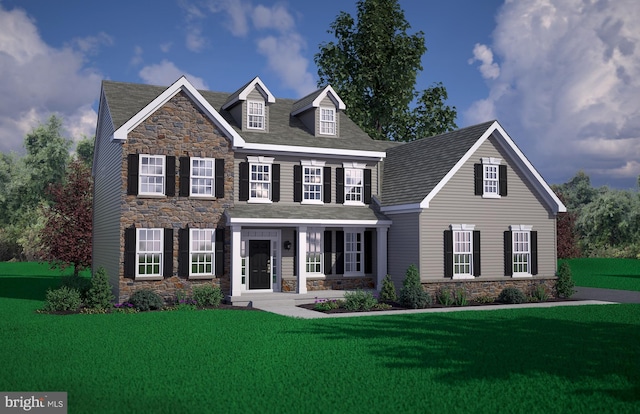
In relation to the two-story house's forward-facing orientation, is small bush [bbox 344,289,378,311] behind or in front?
in front

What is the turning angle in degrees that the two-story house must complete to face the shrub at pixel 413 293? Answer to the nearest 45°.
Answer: approximately 45° to its left

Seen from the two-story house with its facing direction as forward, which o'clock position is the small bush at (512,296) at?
The small bush is roughly at 9 o'clock from the two-story house.

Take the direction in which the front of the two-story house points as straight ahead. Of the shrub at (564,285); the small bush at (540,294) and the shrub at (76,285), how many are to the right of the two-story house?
1

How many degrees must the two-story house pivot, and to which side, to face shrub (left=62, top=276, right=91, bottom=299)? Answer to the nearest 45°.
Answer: approximately 90° to its right

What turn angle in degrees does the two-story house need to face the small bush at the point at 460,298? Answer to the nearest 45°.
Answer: approximately 90° to its left

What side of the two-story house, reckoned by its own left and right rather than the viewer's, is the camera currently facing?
front

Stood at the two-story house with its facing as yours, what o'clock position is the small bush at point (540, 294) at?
The small bush is roughly at 9 o'clock from the two-story house.

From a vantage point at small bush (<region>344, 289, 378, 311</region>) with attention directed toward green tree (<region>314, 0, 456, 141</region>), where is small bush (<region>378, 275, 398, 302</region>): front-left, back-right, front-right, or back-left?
front-right

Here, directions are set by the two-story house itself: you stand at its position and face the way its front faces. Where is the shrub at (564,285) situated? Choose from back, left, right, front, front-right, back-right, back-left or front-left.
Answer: left
